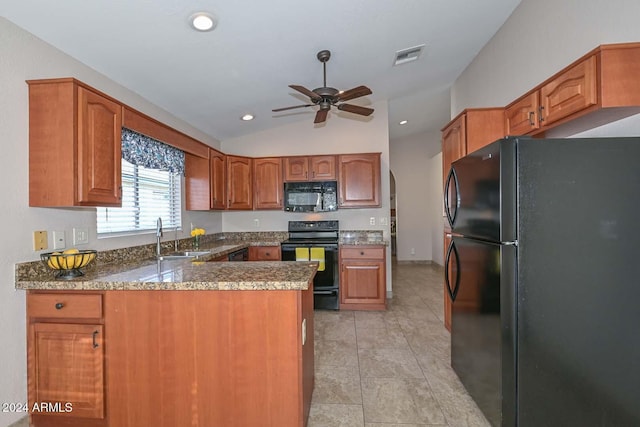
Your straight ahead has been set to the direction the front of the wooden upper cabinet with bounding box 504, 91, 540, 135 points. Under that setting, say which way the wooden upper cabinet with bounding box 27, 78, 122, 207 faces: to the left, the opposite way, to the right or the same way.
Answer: the opposite way

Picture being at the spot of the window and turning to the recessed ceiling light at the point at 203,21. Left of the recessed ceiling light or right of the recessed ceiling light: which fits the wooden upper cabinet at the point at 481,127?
left

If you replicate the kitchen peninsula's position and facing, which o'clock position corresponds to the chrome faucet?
The chrome faucet is roughly at 6 o'clock from the kitchen peninsula.

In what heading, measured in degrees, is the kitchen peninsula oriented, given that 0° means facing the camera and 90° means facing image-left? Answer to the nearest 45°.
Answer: approximately 0°

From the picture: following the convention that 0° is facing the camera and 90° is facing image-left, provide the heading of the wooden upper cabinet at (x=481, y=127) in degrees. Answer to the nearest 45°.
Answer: approximately 45°

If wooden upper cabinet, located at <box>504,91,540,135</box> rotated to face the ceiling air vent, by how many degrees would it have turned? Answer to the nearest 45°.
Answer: approximately 90° to its right

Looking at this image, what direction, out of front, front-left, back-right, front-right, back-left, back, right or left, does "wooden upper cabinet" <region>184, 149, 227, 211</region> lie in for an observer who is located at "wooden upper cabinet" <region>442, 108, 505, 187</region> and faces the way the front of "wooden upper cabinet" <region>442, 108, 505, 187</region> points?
front-right

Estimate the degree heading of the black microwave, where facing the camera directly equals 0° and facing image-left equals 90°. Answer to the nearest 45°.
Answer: approximately 0°
